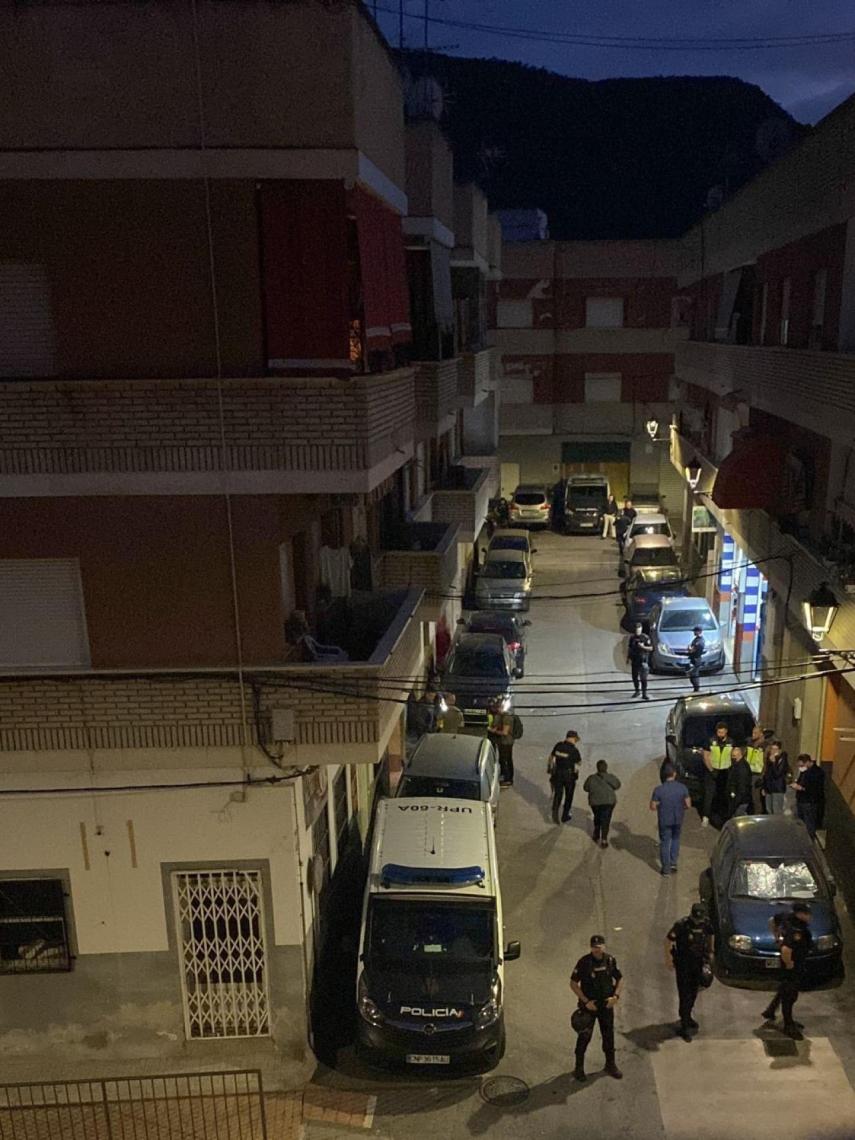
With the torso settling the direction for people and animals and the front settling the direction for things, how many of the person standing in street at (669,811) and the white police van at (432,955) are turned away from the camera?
1

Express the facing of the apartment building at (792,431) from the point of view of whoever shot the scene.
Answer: facing to the left of the viewer

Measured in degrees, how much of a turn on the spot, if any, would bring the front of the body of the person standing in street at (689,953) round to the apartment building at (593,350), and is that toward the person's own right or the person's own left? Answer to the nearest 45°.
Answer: approximately 135° to the person's own left

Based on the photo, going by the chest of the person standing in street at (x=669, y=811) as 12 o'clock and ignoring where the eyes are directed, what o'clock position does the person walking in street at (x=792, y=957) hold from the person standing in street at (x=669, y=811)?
the person walking in street at (x=792, y=957) is roughly at 5 o'clock from the person standing in street at (x=669, y=811).

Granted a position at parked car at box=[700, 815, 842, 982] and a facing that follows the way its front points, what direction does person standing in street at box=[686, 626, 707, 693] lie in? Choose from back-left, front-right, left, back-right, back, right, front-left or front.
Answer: back

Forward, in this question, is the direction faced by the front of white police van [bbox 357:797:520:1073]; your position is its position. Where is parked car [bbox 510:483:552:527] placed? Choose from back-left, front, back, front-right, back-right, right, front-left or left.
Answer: back

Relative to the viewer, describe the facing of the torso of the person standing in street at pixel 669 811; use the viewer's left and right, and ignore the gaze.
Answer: facing away from the viewer
